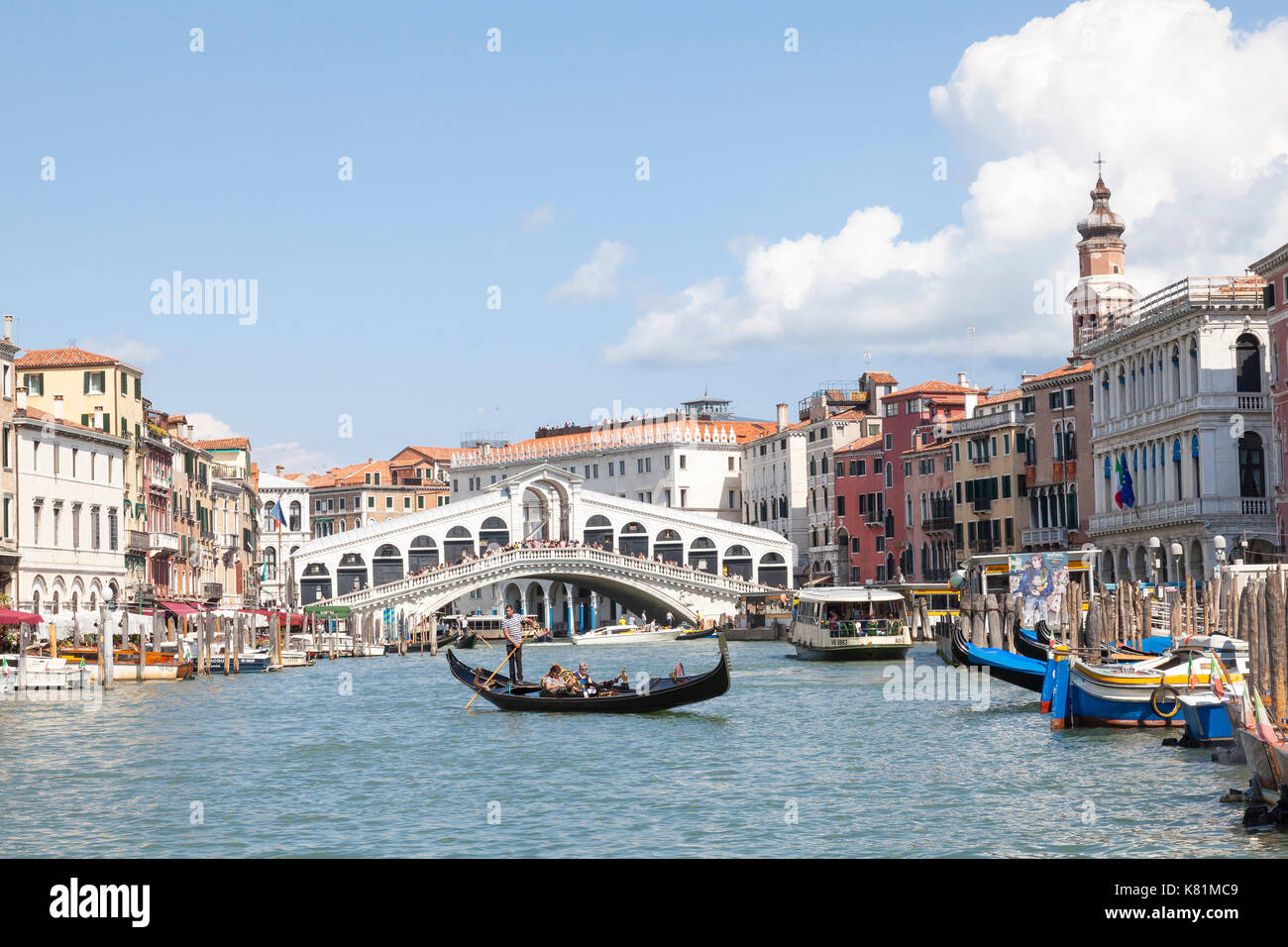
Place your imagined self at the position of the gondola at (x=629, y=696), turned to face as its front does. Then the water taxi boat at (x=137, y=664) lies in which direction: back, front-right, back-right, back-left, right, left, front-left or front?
back-left

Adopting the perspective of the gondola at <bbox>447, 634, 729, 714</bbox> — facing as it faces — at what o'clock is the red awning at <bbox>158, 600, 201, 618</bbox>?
The red awning is roughly at 8 o'clock from the gondola.

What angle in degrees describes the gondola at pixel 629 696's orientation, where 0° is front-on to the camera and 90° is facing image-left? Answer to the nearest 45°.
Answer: approximately 270°

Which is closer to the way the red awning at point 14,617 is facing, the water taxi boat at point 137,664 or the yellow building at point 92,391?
the water taxi boat

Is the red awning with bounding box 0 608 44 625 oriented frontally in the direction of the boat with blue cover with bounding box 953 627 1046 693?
yes

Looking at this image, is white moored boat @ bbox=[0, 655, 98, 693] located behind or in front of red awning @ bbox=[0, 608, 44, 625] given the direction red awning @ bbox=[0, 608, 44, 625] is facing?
in front

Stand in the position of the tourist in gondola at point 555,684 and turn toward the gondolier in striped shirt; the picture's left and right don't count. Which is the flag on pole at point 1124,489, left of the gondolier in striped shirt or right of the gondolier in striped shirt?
right

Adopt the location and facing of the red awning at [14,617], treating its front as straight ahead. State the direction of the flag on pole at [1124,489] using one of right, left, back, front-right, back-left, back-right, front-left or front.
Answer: front-left

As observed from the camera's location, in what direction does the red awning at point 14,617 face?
facing the viewer and to the right of the viewer

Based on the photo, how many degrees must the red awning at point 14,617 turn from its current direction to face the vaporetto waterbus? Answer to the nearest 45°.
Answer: approximately 45° to its left

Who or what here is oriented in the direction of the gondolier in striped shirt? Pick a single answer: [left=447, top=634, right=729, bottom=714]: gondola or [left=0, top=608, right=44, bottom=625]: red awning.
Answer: the red awning
